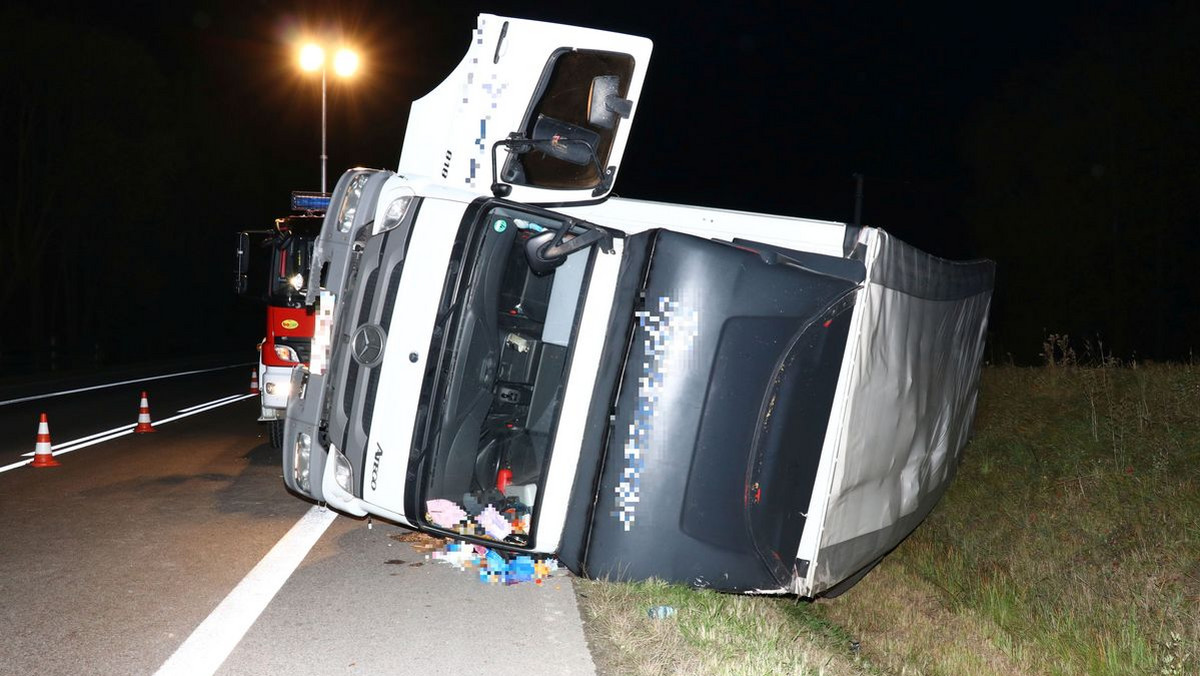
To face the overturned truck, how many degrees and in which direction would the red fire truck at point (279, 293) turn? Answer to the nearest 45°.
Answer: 0° — it already faces it

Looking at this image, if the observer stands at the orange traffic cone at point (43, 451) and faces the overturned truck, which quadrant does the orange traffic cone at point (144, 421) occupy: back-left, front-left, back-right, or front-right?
back-left

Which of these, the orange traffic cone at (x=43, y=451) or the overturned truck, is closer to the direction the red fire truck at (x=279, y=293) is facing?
the overturned truck

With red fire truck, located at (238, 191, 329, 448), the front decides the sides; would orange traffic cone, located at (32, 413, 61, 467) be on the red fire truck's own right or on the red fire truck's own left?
on the red fire truck's own right

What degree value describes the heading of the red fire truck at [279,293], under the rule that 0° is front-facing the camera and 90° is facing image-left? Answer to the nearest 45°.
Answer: approximately 0°
